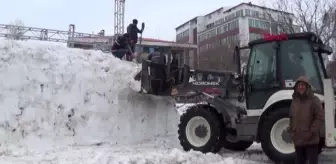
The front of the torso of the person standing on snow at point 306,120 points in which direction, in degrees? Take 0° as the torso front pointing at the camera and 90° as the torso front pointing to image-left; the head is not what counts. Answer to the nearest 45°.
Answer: approximately 45°

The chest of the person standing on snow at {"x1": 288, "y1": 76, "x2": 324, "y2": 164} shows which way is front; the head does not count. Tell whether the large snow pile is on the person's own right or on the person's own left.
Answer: on the person's own right

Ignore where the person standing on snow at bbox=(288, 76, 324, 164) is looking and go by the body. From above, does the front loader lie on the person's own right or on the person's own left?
on the person's own right
